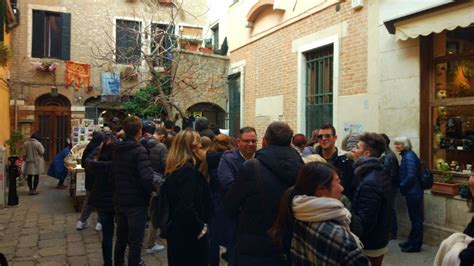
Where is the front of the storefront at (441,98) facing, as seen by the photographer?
facing the viewer and to the left of the viewer

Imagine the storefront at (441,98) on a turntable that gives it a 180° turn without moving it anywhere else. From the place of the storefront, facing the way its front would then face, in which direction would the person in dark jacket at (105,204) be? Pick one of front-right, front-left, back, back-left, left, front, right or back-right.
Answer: back

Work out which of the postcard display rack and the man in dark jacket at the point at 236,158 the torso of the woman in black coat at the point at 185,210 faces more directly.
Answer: the man in dark jacket

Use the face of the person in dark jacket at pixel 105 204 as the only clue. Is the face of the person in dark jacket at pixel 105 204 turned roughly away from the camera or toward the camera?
away from the camera

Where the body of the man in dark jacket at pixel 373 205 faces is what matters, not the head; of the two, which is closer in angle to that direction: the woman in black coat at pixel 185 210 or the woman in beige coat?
the woman in black coat

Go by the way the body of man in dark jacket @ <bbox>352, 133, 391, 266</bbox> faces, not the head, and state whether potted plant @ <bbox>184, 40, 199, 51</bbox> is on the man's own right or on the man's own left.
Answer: on the man's own right

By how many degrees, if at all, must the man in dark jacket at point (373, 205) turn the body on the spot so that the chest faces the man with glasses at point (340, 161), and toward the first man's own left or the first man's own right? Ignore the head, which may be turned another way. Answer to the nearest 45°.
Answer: approximately 90° to the first man's own right

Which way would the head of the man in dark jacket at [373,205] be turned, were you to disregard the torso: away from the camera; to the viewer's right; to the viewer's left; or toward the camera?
to the viewer's left

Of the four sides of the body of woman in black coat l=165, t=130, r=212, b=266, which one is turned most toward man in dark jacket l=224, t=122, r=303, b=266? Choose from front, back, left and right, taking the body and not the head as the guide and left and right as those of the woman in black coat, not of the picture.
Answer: right

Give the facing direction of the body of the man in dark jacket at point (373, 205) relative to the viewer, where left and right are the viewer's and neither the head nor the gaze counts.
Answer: facing to the left of the viewer

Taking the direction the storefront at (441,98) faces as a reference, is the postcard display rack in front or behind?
in front

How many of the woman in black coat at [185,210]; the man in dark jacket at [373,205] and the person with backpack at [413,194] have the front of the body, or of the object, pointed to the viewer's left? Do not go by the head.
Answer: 2

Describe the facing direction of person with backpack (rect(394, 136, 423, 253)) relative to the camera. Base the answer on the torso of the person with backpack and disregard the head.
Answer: to the viewer's left

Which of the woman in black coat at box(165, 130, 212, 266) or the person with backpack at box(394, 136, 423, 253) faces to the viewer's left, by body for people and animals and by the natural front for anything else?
the person with backpack

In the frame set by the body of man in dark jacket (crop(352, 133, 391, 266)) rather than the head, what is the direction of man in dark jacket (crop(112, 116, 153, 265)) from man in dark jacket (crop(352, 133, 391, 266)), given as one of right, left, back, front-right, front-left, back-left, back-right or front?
front

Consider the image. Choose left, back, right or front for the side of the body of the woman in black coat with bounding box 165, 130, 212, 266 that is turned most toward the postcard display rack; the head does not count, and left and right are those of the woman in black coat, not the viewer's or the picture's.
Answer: left

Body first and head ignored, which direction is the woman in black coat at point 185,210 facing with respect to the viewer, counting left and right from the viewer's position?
facing away from the viewer and to the right of the viewer

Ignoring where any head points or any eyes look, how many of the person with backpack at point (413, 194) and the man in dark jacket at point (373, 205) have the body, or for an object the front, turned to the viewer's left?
2

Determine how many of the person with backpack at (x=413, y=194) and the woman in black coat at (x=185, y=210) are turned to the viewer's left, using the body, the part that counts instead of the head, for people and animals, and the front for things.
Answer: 1
